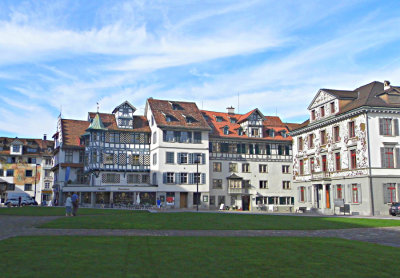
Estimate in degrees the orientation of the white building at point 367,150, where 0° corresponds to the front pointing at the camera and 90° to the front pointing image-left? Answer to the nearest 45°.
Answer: approximately 45°
